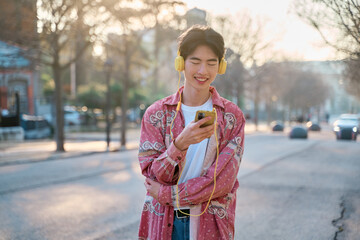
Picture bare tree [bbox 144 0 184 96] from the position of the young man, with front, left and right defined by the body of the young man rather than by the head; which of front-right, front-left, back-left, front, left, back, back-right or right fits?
back

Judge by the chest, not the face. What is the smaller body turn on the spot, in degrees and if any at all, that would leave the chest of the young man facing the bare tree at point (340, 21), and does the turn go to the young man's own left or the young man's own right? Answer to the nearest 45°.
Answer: approximately 135° to the young man's own left

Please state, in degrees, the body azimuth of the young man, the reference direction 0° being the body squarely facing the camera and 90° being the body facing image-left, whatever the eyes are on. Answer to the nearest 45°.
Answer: approximately 0°

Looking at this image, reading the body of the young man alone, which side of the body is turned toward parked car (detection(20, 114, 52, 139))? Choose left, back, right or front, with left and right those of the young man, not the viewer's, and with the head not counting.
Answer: back

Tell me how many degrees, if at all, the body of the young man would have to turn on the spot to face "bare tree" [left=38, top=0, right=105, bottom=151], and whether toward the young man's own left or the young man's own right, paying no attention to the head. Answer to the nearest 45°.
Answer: approximately 180°

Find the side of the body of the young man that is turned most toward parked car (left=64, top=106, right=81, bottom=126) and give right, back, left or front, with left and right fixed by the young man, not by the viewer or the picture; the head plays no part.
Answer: back

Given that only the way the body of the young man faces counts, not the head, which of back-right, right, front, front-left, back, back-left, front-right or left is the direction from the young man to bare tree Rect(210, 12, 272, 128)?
back
